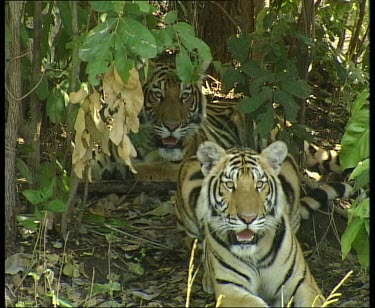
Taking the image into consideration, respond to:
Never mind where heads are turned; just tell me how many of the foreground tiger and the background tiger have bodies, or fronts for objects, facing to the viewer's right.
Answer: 0

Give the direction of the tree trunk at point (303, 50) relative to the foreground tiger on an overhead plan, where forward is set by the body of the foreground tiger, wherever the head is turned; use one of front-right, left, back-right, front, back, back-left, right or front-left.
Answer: back

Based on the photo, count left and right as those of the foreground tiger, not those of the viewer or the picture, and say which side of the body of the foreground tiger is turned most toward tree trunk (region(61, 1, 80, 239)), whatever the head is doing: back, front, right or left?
right

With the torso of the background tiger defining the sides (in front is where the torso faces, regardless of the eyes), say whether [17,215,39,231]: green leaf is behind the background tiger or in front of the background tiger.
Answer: in front

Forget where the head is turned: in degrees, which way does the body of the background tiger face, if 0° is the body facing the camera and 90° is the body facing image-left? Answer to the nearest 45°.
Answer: approximately 45°

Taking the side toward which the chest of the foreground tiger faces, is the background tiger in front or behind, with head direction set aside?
behind

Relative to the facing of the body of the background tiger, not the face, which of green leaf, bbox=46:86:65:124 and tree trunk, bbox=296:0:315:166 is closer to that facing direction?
the green leaf

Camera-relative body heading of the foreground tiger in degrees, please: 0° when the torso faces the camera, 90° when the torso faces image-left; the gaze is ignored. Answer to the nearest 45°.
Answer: approximately 0°

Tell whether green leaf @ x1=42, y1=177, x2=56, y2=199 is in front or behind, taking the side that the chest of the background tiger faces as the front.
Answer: in front

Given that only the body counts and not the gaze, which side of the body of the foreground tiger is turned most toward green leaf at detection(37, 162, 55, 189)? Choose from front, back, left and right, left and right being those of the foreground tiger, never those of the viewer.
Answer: right
